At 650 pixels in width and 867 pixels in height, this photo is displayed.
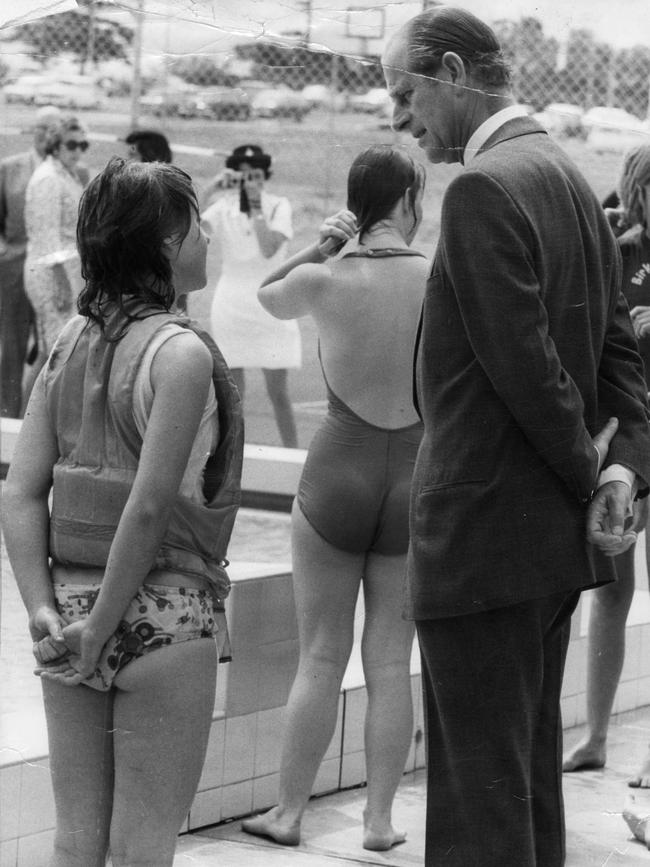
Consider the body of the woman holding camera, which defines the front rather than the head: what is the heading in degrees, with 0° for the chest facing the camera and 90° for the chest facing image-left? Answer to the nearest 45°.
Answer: approximately 0°

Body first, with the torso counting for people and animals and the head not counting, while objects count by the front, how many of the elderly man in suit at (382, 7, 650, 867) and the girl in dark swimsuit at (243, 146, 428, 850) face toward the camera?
0

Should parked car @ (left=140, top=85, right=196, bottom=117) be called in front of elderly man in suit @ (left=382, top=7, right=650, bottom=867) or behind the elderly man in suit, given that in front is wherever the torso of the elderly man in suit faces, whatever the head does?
in front

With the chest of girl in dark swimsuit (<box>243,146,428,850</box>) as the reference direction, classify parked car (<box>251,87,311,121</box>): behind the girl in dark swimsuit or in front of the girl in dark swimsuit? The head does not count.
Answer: in front

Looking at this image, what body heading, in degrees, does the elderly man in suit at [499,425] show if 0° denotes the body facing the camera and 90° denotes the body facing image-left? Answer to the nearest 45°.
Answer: approximately 135°

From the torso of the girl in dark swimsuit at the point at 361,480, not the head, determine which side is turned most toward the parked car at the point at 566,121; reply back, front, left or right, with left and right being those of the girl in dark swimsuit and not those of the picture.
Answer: front

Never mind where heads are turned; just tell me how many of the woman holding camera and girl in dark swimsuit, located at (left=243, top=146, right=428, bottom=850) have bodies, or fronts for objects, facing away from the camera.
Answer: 1

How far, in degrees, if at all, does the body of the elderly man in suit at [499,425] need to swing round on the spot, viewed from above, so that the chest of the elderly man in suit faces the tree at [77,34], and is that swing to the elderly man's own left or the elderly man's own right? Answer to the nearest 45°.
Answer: approximately 45° to the elderly man's own right

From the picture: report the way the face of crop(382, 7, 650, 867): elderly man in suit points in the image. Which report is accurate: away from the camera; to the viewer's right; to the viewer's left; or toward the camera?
to the viewer's left

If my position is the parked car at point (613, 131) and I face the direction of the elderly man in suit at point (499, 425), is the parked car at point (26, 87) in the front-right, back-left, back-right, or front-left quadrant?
back-right

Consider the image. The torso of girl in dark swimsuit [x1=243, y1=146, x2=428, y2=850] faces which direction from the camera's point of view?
away from the camera

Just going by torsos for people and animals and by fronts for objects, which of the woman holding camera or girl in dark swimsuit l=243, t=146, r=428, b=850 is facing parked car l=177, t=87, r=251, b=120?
the girl in dark swimsuit
